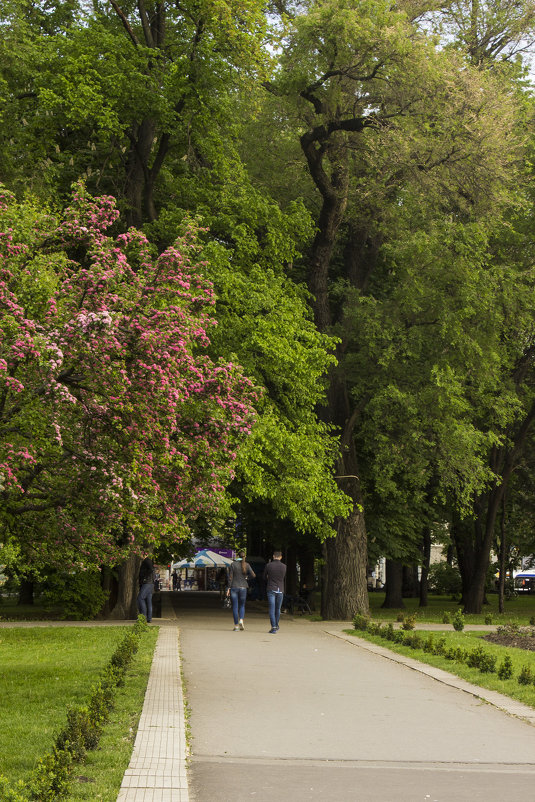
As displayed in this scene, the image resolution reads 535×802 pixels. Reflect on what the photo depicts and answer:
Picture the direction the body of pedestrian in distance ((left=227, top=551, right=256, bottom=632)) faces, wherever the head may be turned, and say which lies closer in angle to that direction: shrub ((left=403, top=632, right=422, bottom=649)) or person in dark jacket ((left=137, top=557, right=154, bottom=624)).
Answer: the person in dark jacket

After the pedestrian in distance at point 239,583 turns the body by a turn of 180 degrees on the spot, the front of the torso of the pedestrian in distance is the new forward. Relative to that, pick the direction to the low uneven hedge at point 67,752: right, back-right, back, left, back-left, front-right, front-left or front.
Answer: front

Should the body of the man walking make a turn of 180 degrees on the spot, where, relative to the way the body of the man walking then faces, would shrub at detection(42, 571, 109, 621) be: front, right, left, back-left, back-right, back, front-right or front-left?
back-right

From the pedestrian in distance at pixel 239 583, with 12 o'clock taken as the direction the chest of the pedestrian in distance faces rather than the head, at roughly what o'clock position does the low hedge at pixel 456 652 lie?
The low hedge is roughly at 5 o'clock from the pedestrian in distance.

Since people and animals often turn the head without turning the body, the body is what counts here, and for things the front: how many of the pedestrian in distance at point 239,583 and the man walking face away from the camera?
2

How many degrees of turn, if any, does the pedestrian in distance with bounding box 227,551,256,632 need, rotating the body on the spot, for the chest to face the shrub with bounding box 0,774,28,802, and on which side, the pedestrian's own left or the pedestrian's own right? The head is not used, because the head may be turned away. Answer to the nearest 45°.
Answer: approximately 180°

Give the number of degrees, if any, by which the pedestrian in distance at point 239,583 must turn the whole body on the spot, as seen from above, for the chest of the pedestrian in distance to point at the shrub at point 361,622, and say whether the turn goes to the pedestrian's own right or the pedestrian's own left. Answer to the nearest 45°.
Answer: approximately 90° to the pedestrian's own right

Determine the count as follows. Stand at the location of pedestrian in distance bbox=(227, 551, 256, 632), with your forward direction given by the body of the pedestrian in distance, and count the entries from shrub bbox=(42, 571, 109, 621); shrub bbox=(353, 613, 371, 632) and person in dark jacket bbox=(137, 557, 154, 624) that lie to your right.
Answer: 1

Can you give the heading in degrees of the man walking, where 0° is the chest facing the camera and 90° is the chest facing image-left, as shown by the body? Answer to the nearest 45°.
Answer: approximately 180°

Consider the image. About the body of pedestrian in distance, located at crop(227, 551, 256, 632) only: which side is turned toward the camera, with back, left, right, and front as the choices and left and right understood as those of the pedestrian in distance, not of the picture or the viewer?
back

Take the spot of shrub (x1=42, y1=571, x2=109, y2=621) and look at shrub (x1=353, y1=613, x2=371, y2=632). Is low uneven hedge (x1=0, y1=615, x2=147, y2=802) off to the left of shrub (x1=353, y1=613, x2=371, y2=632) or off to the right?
right

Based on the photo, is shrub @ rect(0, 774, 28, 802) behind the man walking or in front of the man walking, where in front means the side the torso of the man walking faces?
behind

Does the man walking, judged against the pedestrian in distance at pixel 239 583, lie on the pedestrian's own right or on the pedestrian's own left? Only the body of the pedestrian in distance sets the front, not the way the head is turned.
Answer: on the pedestrian's own right
